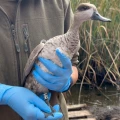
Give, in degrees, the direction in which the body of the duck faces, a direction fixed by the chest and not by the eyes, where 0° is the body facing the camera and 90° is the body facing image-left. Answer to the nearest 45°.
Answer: approximately 270°
